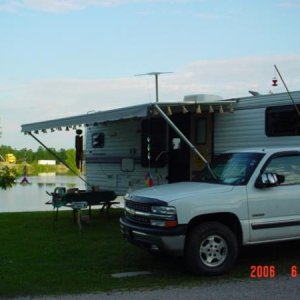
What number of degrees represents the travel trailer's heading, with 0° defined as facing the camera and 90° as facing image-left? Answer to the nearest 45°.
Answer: approximately 315°

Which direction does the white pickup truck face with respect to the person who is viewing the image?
facing the viewer and to the left of the viewer

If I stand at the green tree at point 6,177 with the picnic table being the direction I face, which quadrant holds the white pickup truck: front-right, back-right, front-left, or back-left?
front-right

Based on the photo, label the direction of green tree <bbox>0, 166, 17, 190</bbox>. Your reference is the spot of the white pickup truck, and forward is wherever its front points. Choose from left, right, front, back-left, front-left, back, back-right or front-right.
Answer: right

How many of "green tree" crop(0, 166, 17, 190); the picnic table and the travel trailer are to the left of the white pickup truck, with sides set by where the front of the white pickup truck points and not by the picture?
0

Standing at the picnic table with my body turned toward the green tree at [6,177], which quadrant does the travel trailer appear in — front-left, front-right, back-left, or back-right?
back-right

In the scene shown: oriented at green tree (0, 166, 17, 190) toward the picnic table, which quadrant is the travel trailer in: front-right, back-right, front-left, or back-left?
front-left

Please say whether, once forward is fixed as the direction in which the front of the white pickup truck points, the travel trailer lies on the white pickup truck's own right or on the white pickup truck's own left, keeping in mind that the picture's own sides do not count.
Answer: on the white pickup truck's own right

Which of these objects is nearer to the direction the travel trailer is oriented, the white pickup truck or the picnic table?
the white pickup truck

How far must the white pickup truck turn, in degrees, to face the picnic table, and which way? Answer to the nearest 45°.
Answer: approximately 90° to its right

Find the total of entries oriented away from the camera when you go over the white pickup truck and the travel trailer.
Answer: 0
